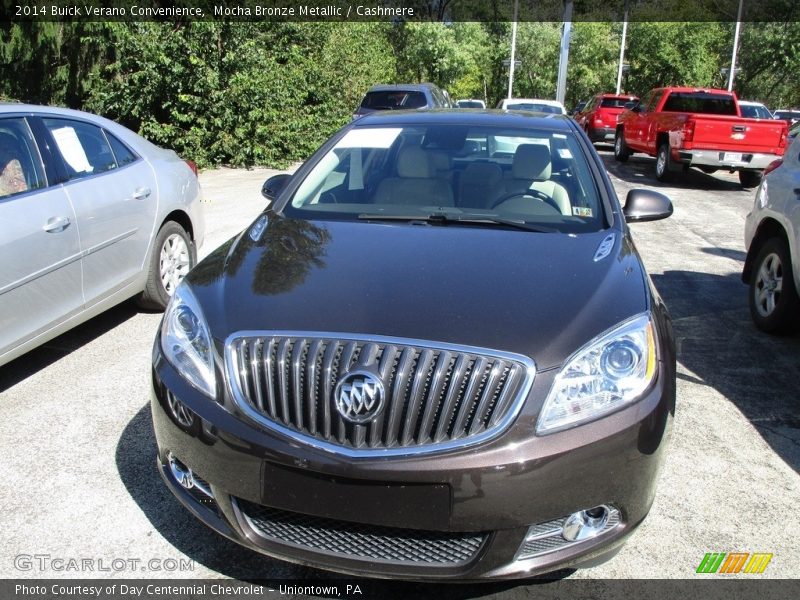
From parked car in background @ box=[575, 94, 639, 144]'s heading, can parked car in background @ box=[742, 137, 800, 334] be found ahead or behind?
behind

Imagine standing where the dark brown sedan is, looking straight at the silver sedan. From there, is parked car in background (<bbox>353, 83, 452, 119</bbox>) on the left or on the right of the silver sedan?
right

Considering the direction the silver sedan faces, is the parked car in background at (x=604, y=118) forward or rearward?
rearward

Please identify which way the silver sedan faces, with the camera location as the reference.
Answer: facing the viewer and to the left of the viewer

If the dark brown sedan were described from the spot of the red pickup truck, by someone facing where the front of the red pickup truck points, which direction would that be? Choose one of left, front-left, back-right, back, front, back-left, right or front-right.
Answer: back-left

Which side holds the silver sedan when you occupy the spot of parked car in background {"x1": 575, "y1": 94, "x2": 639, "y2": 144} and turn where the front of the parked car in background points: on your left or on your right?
on your left

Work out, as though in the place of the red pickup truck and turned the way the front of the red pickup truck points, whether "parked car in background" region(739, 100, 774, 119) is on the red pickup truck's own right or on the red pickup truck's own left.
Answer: on the red pickup truck's own right

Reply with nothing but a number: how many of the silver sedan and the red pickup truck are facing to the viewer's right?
0

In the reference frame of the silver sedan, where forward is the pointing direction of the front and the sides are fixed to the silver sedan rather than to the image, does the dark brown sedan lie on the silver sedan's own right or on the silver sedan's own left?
on the silver sedan's own left

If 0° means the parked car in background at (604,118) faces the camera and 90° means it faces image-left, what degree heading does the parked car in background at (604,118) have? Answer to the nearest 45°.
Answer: approximately 135°

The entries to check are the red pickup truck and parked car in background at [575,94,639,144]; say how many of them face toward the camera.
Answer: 0
